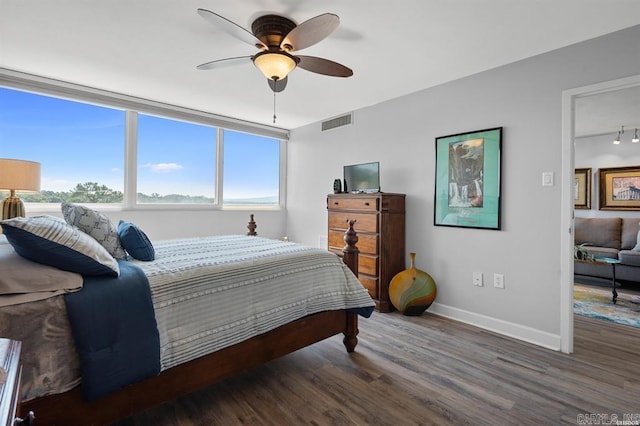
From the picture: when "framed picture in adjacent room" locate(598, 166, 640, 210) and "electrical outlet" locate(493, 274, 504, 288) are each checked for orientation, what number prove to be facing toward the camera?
2

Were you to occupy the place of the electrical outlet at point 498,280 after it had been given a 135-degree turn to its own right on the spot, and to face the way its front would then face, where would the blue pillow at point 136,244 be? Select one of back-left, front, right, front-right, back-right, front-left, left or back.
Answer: left

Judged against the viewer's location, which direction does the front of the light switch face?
facing the viewer

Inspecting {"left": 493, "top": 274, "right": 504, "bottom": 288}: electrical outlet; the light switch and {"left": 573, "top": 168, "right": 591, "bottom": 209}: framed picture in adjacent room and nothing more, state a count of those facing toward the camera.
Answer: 3

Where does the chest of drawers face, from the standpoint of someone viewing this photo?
facing the viewer and to the left of the viewer

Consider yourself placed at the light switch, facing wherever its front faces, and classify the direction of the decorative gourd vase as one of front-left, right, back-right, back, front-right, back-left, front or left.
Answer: right

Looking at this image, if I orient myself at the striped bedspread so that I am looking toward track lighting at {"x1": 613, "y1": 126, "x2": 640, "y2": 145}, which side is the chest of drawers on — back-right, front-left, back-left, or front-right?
front-left

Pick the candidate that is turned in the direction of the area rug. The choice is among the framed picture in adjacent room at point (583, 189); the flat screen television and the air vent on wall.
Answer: the framed picture in adjacent room

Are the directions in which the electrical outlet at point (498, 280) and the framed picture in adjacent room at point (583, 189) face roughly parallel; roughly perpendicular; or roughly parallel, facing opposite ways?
roughly parallel

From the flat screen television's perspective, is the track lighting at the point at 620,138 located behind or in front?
behind

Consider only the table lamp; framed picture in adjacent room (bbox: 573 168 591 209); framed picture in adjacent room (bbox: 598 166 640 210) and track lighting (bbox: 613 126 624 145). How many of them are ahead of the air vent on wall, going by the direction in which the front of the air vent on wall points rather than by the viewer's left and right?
1

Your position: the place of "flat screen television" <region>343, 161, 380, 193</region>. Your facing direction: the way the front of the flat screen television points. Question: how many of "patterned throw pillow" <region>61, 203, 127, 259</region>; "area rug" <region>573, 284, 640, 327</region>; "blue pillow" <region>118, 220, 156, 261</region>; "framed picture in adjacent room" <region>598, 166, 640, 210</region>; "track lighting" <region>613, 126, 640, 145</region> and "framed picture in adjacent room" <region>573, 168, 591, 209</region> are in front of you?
2

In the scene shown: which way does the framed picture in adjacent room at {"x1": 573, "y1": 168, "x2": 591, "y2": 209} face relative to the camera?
toward the camera

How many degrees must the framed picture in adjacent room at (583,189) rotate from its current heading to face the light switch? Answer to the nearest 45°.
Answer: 0° — it already faces it

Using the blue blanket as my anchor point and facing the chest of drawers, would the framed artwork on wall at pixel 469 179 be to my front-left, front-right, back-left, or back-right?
front-right
